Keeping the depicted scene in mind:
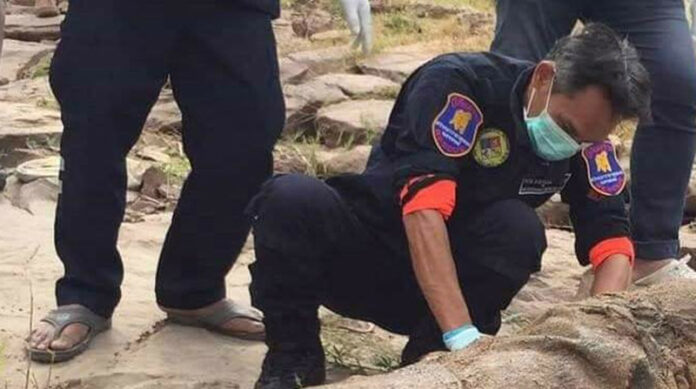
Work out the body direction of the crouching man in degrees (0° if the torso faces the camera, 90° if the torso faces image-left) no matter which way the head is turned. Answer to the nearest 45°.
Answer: approximately 315°

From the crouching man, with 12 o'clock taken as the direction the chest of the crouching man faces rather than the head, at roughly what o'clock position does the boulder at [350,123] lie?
The boulder is roughly at 7 o'clock from the crouching man.

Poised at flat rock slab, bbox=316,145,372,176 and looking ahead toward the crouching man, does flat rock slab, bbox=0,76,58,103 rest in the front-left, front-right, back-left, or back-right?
back-right

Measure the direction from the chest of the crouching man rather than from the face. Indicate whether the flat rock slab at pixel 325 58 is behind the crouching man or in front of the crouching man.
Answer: behind

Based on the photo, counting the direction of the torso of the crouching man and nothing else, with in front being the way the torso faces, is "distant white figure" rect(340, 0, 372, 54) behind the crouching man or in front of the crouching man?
behind

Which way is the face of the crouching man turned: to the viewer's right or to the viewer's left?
to the viewer's right

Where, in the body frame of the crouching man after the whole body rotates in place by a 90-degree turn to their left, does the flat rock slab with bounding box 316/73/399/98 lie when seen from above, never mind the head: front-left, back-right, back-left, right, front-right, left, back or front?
front-left

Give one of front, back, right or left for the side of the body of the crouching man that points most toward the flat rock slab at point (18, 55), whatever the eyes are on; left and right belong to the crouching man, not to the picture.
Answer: back
